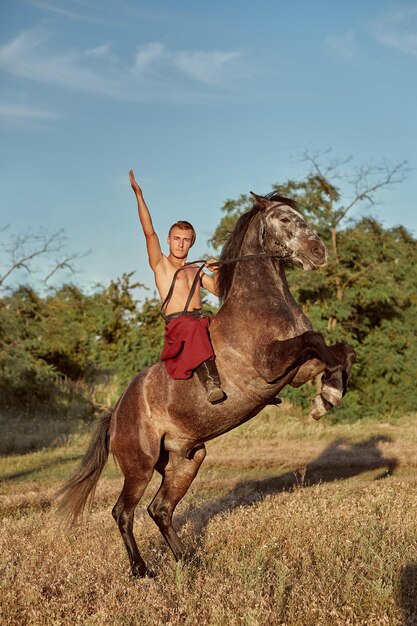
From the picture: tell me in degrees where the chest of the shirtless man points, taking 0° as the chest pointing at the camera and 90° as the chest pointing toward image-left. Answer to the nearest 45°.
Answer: approximately 315°

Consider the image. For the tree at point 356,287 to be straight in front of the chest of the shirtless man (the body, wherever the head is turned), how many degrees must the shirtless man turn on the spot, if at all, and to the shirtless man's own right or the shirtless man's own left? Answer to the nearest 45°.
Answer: approximately 135° to the shirtless man's own left
